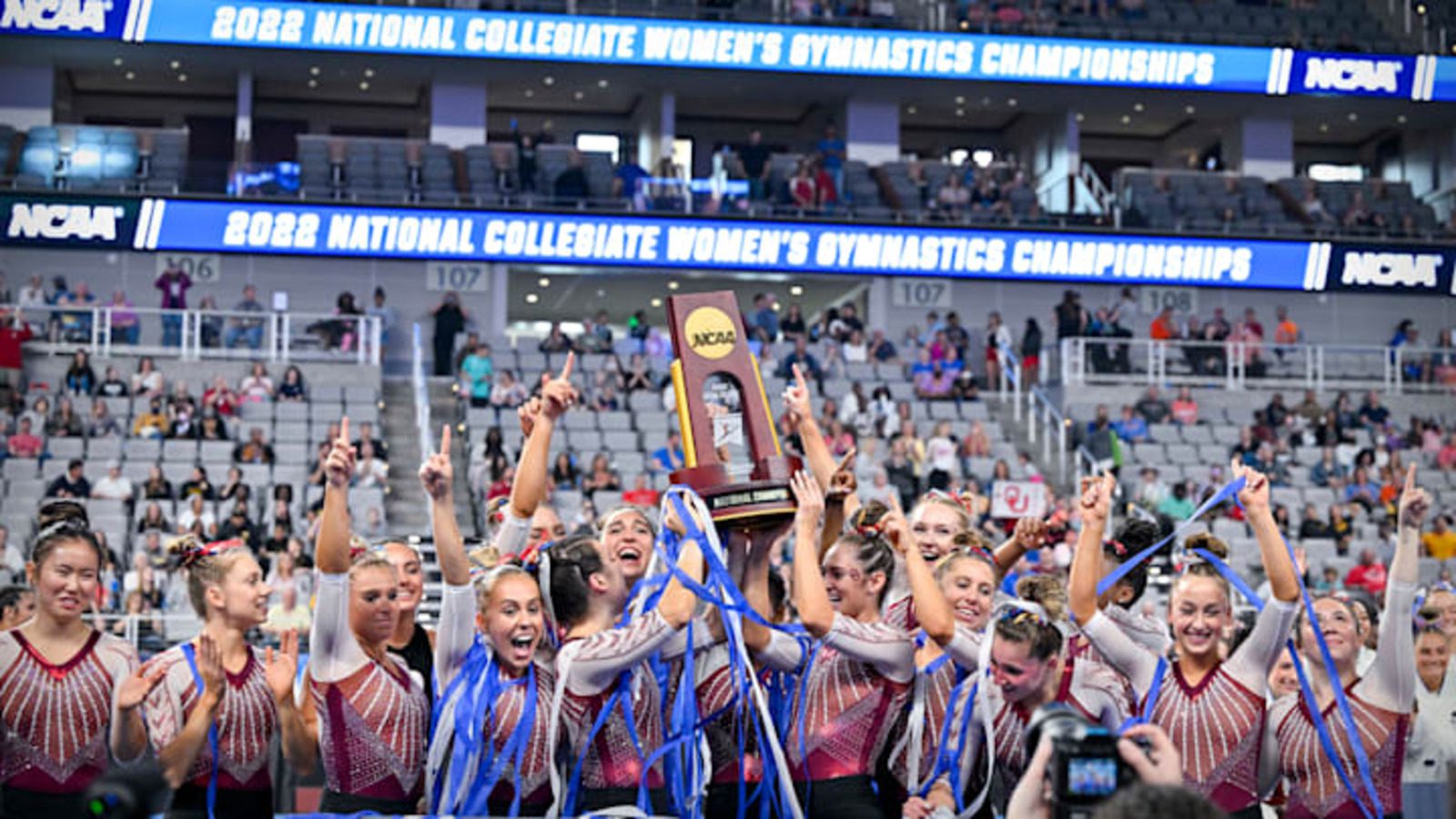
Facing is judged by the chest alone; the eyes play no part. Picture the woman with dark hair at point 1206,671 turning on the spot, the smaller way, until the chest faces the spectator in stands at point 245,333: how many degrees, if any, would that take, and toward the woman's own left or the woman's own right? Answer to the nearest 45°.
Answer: approximately 135° to the woman's own right

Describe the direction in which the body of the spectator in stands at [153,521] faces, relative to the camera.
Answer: toward the camera

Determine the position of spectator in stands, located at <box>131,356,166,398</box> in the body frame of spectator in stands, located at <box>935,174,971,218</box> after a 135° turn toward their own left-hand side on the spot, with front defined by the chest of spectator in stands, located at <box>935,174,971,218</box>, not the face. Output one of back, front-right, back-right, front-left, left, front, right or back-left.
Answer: back

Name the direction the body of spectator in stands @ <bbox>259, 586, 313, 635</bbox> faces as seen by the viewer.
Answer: toward the camera

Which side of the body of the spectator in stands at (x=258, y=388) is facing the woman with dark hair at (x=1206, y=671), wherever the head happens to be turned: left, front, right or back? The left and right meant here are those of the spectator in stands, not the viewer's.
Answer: front

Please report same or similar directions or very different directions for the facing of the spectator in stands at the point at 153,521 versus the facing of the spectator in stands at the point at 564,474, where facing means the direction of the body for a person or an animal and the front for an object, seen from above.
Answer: same or similar directions

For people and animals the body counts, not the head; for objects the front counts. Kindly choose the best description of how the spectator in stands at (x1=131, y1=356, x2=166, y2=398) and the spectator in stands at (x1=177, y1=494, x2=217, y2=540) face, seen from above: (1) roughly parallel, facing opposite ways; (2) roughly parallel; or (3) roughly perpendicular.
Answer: roughly parallel

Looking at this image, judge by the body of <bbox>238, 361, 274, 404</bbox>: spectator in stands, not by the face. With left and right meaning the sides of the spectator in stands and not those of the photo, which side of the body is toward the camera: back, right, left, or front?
front

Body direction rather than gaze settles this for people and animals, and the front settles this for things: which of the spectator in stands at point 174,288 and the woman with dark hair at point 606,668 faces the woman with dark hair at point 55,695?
the spectator in stands

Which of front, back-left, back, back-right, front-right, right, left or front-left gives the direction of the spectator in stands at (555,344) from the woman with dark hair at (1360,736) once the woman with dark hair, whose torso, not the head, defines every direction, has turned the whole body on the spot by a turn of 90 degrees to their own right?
front-right

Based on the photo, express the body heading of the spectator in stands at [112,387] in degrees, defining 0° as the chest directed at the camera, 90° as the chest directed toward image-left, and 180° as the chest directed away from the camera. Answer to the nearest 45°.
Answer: approximately 0°

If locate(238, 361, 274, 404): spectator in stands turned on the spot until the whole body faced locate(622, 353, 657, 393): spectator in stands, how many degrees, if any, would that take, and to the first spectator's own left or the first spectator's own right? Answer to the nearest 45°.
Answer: approximately 90° to the first spectator's own left

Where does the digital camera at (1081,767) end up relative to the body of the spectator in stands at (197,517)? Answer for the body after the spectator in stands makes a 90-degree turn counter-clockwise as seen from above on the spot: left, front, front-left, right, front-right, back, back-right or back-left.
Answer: right

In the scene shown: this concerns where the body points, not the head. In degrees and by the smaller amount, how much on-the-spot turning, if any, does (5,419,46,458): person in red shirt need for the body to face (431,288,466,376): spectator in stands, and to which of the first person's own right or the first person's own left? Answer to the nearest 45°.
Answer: approximately 135° to the first person's own left

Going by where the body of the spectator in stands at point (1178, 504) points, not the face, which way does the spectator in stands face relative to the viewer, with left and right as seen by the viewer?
facing the viewer

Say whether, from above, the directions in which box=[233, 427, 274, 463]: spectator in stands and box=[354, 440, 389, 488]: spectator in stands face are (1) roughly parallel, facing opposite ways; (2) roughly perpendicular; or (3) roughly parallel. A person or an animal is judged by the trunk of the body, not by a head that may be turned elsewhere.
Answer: roughly parallel

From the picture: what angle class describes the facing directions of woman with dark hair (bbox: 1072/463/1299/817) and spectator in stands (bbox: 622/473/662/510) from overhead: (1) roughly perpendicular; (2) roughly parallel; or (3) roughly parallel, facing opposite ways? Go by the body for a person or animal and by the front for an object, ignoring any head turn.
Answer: roughly parallel
